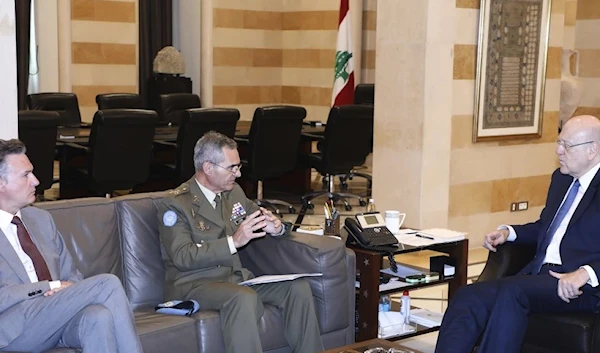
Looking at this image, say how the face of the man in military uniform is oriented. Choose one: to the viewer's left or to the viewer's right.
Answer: to the viewer's right

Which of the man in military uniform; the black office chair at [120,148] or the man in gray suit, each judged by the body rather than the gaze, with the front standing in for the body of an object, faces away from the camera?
the black office chair

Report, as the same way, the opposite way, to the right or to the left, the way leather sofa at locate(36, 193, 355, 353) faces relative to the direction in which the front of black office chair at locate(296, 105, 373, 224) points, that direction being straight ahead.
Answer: the opposite way

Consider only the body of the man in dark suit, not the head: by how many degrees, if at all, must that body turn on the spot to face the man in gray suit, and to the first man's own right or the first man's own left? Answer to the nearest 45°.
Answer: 0° — they already face them

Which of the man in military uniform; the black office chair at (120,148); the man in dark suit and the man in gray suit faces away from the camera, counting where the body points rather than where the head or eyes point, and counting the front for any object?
the black office chair

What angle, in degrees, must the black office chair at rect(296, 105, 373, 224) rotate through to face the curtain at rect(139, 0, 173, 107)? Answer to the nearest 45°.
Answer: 0° — it already faces it

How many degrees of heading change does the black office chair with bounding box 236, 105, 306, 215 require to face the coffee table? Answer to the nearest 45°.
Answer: approximately 135° to its left

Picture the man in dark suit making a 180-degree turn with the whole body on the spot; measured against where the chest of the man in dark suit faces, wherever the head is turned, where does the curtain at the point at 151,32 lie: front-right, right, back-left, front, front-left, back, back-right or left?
left

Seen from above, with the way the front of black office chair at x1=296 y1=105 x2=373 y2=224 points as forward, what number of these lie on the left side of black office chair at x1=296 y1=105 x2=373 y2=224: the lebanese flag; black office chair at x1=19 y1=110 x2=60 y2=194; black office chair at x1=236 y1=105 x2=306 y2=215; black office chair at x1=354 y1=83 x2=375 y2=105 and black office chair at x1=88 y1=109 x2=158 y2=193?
3

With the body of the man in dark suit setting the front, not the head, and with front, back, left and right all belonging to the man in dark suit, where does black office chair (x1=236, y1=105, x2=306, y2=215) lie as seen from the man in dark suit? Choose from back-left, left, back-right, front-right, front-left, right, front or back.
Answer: right

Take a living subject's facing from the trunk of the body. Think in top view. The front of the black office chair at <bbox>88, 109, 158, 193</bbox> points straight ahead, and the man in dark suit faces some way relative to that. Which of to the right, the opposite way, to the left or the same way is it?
to the left

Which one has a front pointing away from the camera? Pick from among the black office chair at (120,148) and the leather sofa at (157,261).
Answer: the black office chair

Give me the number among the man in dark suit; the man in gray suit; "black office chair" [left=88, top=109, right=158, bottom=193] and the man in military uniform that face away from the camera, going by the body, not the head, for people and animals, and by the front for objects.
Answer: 1

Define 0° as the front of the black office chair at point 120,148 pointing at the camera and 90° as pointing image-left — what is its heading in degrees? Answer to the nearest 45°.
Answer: approximately 180°

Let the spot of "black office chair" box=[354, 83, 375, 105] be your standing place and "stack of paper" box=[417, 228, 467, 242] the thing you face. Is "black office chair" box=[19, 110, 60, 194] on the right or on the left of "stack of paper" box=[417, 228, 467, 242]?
right

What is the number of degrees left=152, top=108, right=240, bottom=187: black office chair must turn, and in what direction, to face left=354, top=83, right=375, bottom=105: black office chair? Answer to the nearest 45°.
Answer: approximately 90° to its right

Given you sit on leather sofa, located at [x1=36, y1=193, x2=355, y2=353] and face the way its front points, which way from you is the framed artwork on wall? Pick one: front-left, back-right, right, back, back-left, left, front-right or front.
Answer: left
